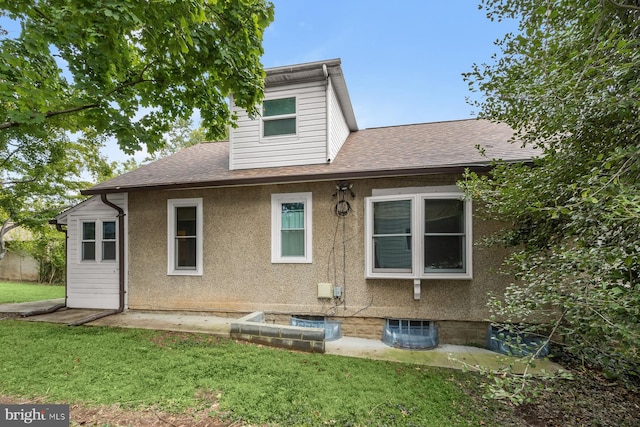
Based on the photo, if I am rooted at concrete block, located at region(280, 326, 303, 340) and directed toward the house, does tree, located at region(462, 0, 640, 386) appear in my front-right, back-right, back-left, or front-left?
back-right

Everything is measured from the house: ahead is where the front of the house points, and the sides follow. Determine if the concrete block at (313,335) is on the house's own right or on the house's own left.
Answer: on the house's own right
